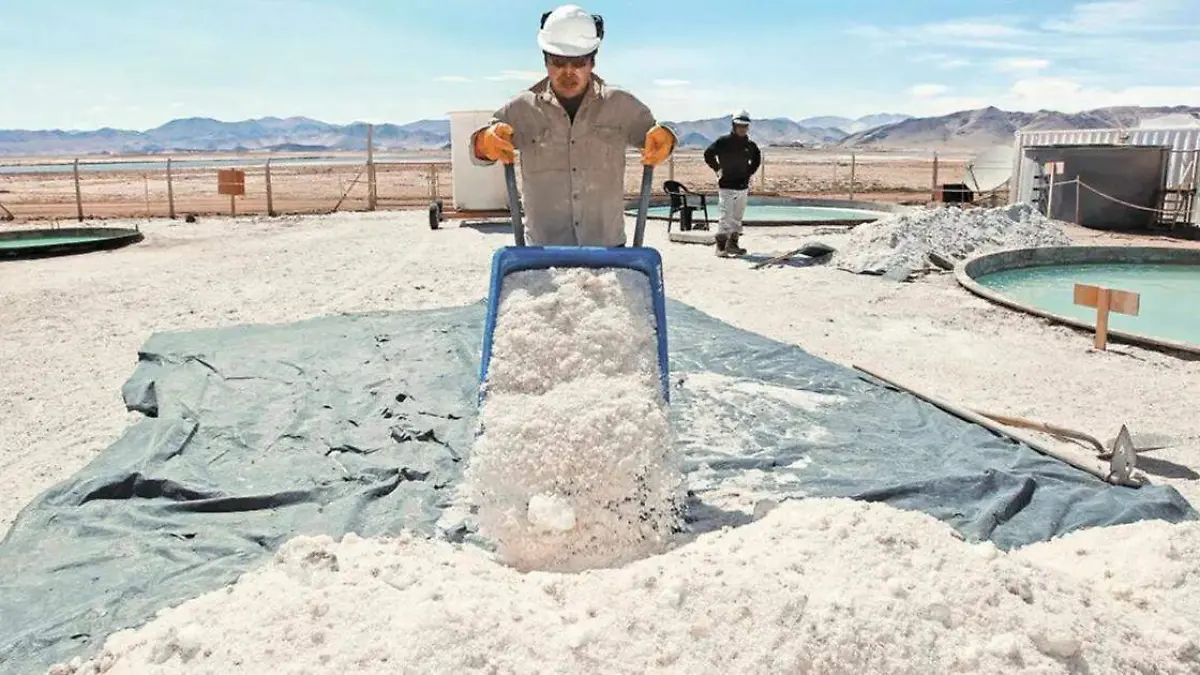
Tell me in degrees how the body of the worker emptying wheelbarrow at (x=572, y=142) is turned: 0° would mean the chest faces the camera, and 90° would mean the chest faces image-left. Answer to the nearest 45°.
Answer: approximately 0°

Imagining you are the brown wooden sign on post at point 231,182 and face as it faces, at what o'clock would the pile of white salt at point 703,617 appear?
The pile of white salt is roughly at 12 o'clock from the brown wooden sign on post.

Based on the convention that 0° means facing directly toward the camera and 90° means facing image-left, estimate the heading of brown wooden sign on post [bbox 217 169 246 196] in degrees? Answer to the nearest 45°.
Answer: approximately 0°

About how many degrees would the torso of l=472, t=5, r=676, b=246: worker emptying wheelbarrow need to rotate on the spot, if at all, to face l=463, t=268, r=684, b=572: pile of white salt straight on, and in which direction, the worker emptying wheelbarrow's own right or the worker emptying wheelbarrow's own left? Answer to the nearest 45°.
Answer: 0° — they already face it

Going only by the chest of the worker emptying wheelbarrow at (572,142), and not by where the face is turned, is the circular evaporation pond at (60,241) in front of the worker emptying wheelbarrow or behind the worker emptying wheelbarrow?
behind

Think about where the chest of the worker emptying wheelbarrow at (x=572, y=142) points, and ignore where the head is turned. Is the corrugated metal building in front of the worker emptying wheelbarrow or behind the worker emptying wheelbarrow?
behind

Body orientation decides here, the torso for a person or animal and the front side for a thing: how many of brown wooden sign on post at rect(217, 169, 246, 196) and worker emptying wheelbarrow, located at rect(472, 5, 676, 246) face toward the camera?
2

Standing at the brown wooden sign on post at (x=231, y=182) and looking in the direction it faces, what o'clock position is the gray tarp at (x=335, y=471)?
The gray tarp is roughly at 12 o'clock from the brown wooden sign on post.
